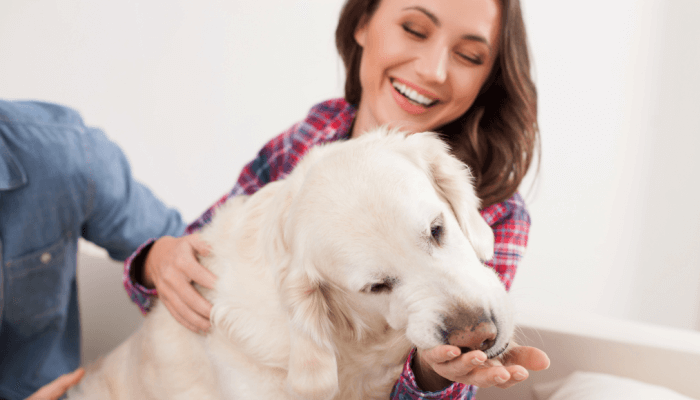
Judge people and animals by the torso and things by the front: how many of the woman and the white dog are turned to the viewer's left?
0

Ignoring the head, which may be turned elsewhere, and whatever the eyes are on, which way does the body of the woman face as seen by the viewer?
toward the camera
